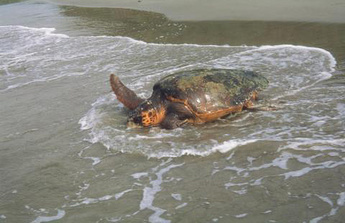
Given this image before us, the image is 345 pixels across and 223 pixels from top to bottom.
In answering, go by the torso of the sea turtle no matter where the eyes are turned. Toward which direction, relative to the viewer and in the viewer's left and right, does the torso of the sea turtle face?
facing the viewer and to the left of the viewer
